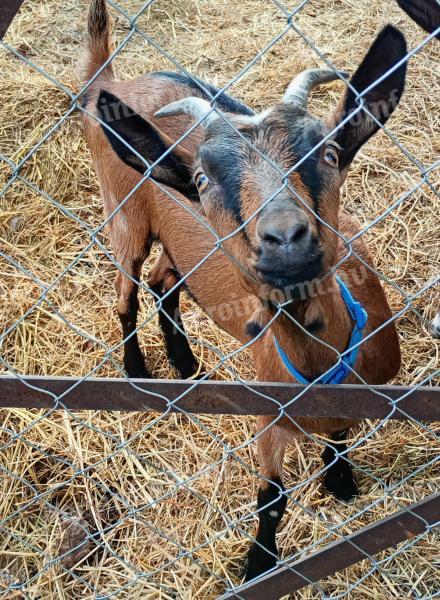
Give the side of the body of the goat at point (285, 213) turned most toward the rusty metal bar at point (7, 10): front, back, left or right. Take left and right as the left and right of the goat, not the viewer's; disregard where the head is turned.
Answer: right
